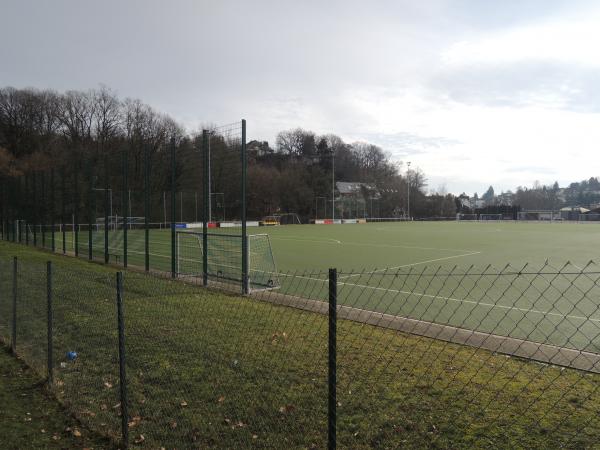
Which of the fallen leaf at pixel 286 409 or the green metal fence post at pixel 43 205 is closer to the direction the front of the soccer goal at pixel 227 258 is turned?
the fallen leaf
